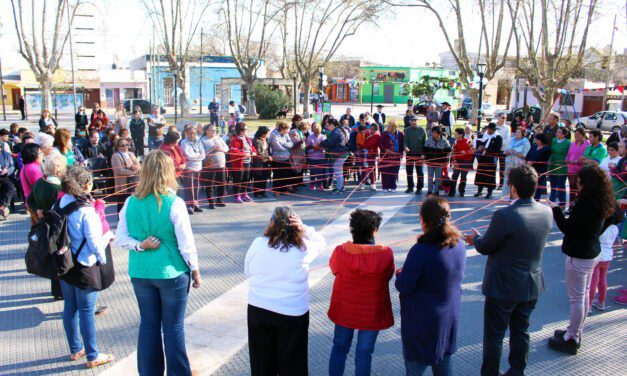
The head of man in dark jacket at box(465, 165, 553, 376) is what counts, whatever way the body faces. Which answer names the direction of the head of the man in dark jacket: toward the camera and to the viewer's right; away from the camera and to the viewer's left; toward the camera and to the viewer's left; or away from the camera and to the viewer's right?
away from the camera and to the viewer's left

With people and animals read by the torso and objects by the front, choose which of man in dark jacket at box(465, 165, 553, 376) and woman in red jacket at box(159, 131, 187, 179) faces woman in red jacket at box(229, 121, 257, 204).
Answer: the man in dark jacket

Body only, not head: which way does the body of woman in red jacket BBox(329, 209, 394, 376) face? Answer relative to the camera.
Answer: away from the camera

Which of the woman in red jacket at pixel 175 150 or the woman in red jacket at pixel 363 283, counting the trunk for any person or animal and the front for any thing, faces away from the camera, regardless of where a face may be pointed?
the woman in red jacket at pixel 363 283

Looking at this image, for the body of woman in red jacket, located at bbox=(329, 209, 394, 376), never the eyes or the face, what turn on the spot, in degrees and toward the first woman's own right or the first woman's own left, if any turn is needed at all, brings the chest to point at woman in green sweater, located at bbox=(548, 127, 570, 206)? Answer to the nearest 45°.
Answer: approximately 45° to the first woman's own right

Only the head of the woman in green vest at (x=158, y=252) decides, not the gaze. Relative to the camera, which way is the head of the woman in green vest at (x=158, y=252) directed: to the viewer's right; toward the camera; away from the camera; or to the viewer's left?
away from the camera

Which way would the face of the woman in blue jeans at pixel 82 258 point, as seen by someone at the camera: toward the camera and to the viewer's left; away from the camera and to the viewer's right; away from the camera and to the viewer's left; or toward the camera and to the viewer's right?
away from the camera and to the viewer's right

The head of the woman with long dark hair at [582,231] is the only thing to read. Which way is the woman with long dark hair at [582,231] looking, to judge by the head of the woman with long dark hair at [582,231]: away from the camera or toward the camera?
away from the camera

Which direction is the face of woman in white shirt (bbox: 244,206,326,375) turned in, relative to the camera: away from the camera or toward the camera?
away from the camera

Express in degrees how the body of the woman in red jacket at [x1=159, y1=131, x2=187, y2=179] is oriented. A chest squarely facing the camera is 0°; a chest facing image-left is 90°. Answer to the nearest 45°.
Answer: approximately 315°

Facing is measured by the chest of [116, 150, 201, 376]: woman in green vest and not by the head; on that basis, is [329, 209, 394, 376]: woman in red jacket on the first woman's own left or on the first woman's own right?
on the first woman's own right

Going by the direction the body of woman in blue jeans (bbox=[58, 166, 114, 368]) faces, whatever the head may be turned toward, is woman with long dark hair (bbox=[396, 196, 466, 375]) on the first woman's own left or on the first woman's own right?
on the first woman's own right

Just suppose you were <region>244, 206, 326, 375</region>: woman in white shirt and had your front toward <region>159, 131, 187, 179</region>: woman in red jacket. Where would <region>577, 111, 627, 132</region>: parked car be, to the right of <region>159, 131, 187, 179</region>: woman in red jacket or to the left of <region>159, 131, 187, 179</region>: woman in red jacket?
right

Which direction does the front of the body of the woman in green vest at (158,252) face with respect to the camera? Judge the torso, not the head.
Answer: away from the camera

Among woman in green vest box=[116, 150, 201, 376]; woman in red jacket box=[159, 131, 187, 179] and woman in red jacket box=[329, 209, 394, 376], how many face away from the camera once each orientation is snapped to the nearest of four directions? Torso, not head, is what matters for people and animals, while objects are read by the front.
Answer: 2

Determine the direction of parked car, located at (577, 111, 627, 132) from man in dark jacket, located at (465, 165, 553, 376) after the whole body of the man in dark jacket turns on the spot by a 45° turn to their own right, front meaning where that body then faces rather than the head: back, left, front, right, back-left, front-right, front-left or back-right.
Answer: front

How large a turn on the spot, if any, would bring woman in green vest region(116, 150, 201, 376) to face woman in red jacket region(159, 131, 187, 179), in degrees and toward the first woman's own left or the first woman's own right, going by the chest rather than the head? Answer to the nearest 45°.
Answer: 0° — they already face them
